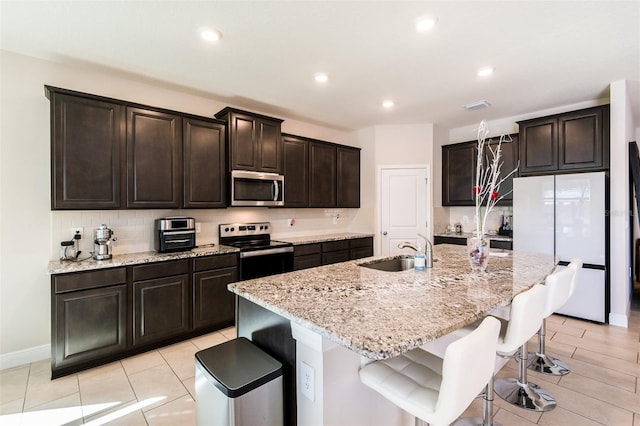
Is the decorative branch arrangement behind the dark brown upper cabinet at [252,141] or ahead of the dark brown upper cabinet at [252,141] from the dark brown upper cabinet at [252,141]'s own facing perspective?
ahead

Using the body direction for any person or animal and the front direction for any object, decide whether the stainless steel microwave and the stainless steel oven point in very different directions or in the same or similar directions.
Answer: same or similar directions

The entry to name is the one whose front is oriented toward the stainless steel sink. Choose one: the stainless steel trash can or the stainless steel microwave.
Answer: the stainless steel microwave

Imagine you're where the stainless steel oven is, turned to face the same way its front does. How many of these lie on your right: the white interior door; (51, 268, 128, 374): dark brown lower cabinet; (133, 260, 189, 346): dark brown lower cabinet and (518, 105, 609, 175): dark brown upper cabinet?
2

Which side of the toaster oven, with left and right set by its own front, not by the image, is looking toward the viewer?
front

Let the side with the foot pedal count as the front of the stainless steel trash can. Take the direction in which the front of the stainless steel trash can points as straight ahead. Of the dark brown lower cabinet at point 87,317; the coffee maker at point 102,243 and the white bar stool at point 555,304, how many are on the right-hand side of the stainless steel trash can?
2

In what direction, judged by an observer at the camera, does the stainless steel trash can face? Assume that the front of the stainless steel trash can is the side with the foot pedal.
facing the viewer and to the left of the viewer

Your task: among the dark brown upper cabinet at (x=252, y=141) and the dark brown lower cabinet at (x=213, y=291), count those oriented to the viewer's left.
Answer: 0

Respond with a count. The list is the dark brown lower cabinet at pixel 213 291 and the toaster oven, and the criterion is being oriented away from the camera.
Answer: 0

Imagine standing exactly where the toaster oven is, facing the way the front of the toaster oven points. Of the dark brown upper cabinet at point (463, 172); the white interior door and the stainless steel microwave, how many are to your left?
3

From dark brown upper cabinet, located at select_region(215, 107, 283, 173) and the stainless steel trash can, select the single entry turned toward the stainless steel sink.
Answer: the dark brown upper cabinet

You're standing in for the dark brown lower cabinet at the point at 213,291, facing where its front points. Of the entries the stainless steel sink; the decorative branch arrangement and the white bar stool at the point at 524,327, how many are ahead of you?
3

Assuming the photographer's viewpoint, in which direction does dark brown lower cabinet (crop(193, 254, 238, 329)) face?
facing the viewer and to the right of the viewer

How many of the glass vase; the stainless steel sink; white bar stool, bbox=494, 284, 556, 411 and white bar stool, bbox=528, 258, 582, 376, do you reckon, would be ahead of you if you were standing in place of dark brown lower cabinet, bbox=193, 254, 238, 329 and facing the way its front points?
4

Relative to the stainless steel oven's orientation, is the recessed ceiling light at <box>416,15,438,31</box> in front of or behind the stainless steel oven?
in front

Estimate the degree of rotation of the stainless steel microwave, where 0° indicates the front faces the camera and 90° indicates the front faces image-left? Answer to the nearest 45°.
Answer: approximately 315°
